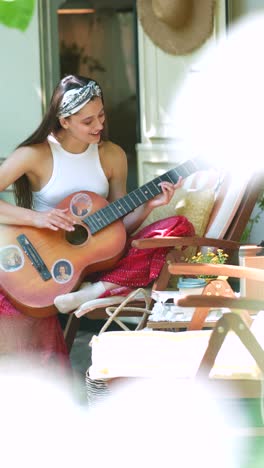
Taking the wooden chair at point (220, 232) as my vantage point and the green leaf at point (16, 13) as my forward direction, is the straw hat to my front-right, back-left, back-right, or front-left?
front-right

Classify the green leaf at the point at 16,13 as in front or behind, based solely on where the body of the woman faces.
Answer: behind

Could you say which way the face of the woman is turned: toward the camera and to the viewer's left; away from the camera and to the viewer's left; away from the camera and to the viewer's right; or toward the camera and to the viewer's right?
toward the camera and to the viewer's right

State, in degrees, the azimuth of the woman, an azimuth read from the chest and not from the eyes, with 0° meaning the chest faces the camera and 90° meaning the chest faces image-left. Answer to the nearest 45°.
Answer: approximately 315°
